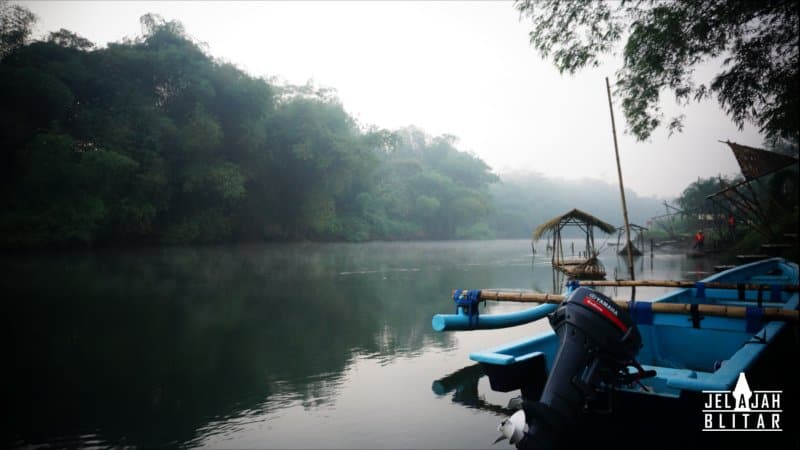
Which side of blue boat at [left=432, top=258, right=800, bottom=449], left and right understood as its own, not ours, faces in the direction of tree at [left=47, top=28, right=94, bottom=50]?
left

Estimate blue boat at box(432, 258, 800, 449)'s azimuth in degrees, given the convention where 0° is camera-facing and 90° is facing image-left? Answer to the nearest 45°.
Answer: approximately 225°
